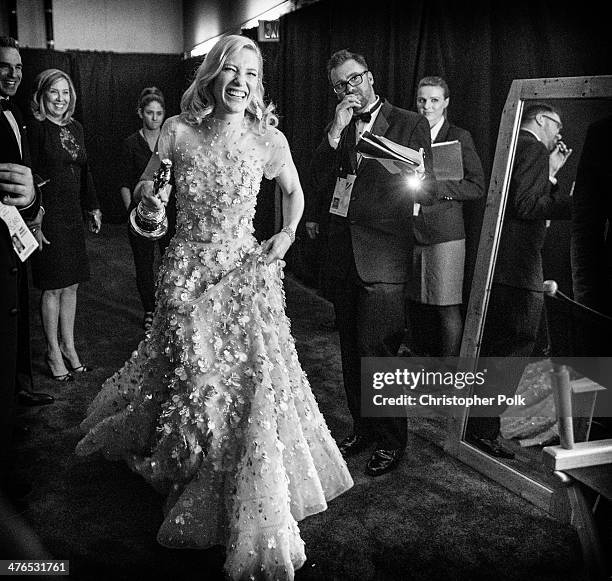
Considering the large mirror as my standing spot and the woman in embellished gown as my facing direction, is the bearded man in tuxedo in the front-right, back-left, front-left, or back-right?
front-right

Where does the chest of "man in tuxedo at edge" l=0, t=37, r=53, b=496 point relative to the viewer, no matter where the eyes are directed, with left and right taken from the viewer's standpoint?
facing the viewer and to the right of the viewer

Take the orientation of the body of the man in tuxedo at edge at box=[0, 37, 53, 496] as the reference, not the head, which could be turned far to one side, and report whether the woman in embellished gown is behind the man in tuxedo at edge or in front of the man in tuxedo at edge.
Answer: in front

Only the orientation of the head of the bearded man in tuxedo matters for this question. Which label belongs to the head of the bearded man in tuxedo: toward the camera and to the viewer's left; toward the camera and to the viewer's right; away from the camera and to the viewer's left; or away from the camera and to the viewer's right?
toward the camera and to the viewer's left

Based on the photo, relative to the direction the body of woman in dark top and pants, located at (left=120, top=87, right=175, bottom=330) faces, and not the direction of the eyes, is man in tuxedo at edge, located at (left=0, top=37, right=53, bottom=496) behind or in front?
in front

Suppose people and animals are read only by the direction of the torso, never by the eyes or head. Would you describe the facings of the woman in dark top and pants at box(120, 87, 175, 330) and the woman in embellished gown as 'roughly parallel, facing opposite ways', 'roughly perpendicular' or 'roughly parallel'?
roughly parallel

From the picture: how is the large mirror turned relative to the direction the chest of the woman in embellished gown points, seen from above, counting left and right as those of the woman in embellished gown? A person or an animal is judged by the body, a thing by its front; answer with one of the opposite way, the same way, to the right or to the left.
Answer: to the right

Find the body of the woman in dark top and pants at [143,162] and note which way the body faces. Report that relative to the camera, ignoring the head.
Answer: toward the camera

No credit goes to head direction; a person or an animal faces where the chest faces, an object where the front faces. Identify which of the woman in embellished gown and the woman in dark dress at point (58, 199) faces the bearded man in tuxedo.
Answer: the woman in dark dress

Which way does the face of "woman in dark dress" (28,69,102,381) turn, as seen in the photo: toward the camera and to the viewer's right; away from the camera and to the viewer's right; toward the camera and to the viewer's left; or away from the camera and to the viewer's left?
toward the camera and to the viewer's right

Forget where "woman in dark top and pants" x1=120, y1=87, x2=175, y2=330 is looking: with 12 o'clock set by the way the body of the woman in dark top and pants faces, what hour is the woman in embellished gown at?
The woman in embellished gown is roughly at 12 o'clock from the woman in dark top and pants.

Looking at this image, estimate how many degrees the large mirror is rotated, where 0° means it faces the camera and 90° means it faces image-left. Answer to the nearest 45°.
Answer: approximately 45°

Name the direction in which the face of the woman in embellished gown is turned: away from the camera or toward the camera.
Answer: toward the camera
